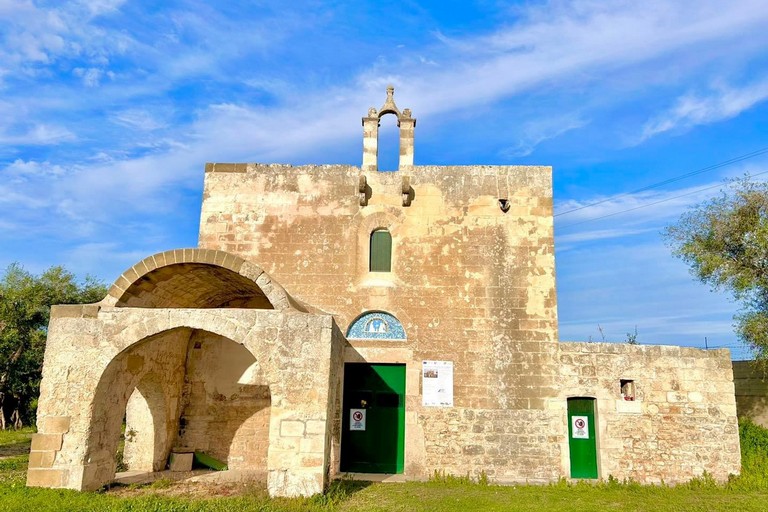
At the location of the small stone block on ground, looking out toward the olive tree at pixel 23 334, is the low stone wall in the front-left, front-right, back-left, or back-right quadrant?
back-right

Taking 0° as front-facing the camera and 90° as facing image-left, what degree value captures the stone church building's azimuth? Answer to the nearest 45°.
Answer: approximately 0°

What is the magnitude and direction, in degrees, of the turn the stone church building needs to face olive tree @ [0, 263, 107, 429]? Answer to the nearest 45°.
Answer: approximately 135° to its right
